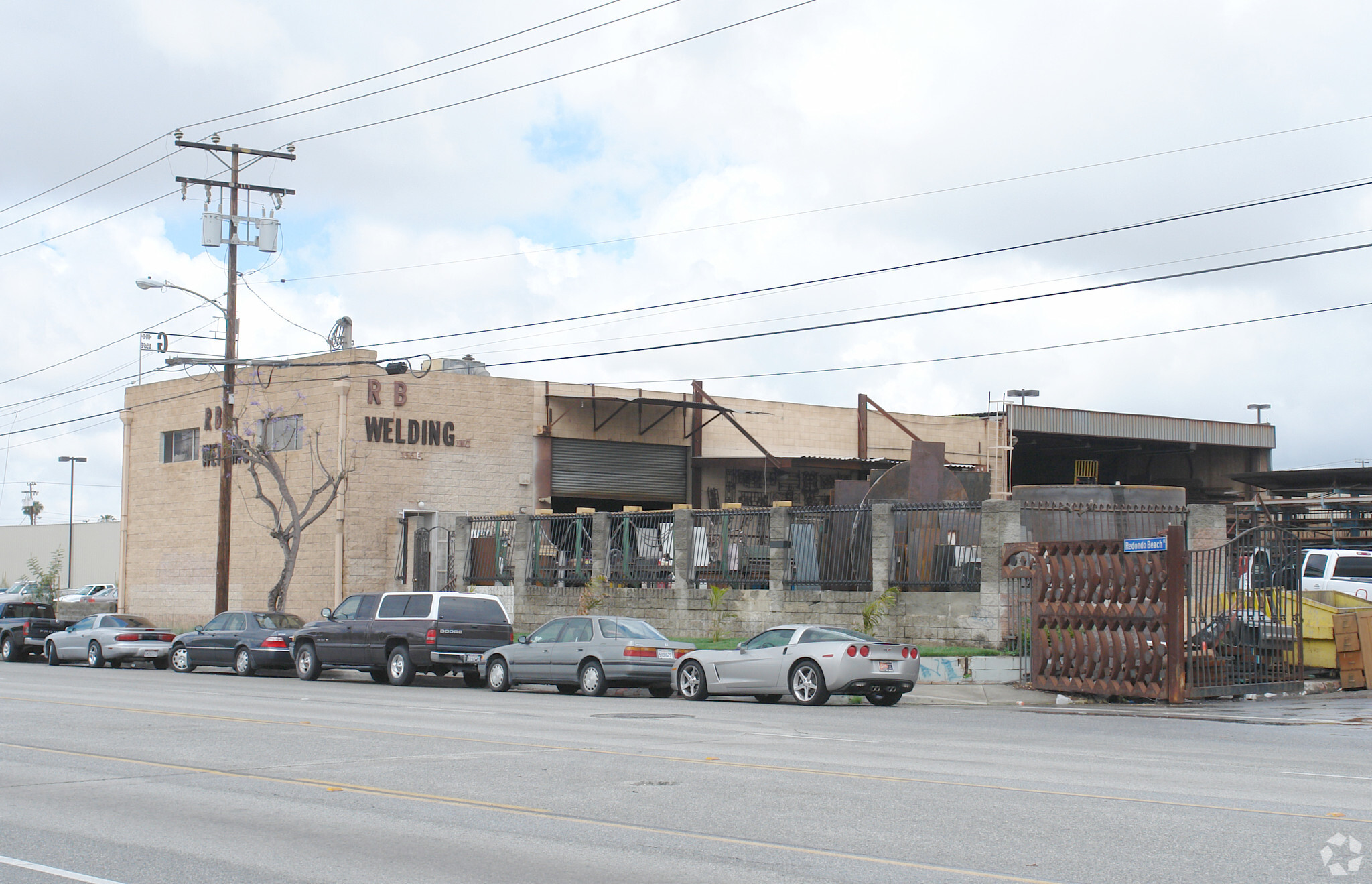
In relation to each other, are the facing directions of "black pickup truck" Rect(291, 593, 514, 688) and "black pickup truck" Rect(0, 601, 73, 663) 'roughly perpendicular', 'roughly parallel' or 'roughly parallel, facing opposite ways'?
roughly parallel

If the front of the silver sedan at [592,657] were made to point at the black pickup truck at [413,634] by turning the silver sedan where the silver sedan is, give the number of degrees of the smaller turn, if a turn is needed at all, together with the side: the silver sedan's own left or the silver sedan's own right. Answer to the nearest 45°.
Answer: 0° — it already faces it

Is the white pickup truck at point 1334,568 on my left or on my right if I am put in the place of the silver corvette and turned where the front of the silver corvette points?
on my right

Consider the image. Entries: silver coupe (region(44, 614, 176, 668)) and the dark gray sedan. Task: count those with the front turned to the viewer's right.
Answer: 0

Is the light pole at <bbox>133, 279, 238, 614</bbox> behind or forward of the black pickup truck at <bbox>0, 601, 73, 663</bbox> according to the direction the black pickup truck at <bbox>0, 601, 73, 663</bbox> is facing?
behind

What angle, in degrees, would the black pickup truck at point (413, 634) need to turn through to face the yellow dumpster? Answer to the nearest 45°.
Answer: approximately 135° to its right

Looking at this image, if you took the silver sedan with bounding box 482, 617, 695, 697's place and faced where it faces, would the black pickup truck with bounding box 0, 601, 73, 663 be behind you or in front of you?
in front

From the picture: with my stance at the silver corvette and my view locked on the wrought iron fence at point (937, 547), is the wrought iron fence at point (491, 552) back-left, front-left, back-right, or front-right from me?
front-left

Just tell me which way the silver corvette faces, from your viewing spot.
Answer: facing away from the viewer and to the left of the viewer

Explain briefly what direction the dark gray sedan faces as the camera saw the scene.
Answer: facing away from the viewer and to the left of the viewer

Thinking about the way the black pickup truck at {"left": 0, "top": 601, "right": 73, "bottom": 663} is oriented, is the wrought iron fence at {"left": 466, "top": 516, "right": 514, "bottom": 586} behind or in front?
behind

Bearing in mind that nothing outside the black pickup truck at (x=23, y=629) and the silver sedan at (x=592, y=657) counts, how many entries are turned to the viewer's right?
0

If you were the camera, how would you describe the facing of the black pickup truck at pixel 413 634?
facing away from the viewer and to the left of the viewer

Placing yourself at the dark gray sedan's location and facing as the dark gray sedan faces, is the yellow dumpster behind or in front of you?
behind

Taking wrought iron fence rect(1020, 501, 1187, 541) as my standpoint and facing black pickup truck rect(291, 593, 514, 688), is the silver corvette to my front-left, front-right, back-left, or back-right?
front-left

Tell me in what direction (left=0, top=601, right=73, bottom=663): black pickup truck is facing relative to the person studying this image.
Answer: facing away from the viewer and to the left of the viewer
